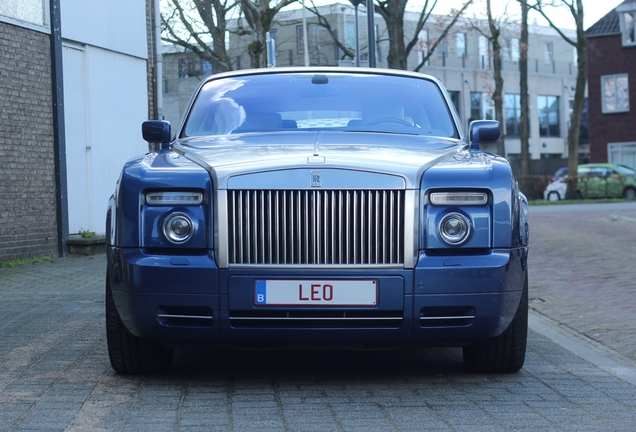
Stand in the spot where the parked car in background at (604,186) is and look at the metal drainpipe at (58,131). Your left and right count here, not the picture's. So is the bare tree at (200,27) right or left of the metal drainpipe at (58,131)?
right

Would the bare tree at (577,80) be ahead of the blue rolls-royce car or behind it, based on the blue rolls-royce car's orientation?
behind

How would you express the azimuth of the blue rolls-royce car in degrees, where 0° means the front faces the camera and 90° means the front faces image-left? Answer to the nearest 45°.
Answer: approximately 0°

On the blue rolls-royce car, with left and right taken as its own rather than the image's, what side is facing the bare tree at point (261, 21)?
back

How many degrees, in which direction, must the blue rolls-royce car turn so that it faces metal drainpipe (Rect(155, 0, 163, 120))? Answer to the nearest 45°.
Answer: approximately 180°

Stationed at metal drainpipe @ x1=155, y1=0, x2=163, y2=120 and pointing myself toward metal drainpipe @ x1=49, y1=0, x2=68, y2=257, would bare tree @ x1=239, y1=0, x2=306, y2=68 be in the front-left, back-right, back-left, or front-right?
back-left

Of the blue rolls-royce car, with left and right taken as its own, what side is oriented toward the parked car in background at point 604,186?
back

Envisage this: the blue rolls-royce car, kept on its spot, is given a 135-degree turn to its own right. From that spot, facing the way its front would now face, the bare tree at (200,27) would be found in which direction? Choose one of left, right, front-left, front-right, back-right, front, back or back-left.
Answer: front-right
